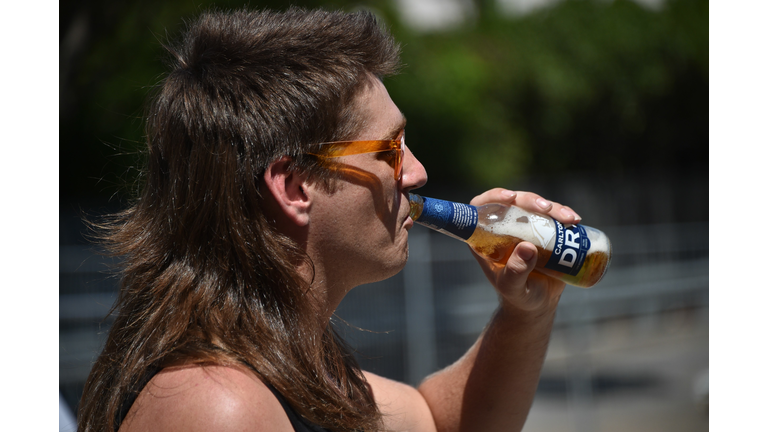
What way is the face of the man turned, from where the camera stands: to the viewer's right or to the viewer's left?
to the viewer's right

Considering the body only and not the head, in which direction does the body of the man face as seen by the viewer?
to the viewer's right
